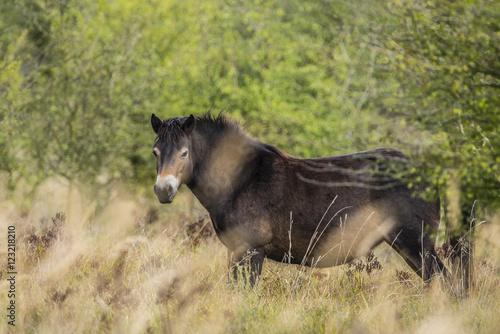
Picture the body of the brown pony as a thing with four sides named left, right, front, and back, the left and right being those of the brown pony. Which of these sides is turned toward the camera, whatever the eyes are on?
left
